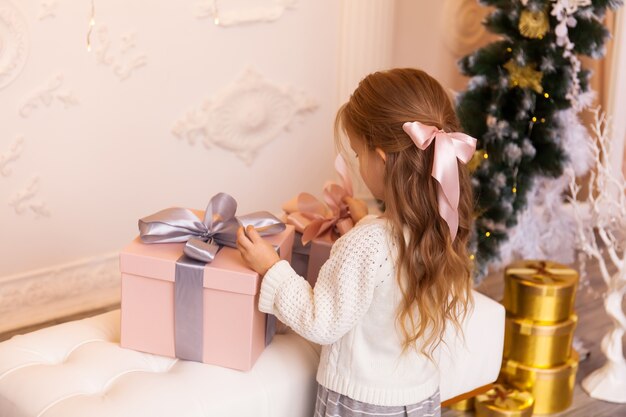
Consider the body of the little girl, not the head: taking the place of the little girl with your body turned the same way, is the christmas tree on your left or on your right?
on your right

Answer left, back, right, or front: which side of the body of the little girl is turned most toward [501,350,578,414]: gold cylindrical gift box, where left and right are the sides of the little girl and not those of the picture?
right

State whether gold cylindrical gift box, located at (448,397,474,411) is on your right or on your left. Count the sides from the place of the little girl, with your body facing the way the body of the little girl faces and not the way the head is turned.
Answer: on your right

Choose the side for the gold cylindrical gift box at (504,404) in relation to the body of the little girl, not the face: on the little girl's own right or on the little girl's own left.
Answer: on the little girl's own right

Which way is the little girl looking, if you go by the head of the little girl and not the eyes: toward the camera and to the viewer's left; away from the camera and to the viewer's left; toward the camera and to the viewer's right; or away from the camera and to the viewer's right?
away from the camera and to the viewer's left

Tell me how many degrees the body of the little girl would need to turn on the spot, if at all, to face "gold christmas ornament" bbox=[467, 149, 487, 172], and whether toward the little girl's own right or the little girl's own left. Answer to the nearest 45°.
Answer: approximately 45° to the little girl's own right

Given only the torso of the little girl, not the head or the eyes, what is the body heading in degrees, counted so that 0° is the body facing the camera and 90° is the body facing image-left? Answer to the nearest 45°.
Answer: approximately 135°

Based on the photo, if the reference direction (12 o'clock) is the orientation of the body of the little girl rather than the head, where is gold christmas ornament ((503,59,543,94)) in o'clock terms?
The gold christmas ornament is roughly at 2 o'clock from the little girl.

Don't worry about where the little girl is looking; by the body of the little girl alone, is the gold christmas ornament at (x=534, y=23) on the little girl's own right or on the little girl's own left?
on the little girl's own right
